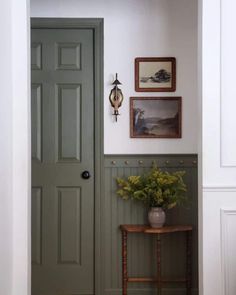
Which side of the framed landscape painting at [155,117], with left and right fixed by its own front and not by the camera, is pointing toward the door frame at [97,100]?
right

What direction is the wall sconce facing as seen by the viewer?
toward the camera

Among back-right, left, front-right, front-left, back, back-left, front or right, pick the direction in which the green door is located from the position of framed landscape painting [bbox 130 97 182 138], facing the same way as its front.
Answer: right

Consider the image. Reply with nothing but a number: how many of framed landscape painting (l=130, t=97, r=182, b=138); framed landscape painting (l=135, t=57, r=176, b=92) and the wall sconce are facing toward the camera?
3

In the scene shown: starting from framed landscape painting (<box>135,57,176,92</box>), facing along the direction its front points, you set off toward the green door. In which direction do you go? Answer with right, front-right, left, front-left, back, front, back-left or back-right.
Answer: right

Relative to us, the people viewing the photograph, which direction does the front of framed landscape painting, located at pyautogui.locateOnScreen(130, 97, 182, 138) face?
facing the viewer

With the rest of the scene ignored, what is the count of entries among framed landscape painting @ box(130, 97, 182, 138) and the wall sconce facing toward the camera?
2

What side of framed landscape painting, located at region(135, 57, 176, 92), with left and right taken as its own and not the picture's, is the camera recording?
front

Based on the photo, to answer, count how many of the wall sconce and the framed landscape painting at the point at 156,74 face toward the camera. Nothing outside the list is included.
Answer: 2

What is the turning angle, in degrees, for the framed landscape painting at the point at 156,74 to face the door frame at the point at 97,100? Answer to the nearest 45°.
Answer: approximately 90° to its right
